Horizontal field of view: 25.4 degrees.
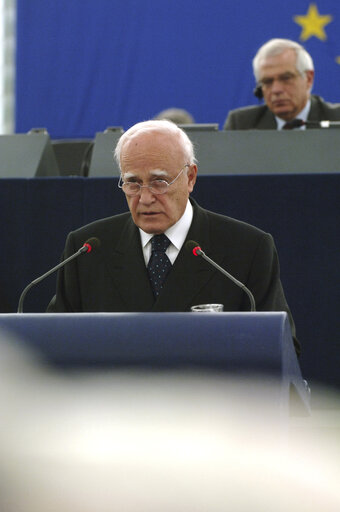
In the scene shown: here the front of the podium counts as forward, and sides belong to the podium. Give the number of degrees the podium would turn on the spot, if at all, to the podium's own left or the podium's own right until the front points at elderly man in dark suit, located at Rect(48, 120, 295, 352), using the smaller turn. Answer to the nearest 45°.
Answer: approximately 180°

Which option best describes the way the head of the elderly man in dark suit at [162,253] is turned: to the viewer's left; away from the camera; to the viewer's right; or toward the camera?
toward the camera

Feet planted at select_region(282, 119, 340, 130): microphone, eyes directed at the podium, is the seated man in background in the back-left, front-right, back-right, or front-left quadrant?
back-right

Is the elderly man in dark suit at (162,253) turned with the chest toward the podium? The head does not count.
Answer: yes

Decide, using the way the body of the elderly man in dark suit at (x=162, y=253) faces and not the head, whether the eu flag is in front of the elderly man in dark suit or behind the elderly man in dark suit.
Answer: behind

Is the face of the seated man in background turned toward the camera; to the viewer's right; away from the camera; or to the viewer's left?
toward the camera

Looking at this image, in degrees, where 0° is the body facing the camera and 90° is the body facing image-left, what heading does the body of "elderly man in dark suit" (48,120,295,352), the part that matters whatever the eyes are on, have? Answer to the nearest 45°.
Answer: approximately 0°

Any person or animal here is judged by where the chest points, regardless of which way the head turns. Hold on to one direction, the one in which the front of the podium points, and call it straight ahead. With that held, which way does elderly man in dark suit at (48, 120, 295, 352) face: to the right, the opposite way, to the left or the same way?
the same way

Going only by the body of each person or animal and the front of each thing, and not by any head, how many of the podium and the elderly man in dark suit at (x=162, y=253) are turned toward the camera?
2

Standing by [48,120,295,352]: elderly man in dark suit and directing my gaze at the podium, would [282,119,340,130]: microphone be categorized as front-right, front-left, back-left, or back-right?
back-left

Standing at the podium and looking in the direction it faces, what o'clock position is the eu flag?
The eu flag is roughly at 6 o'clock from the podium.

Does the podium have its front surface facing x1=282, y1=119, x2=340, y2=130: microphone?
no
